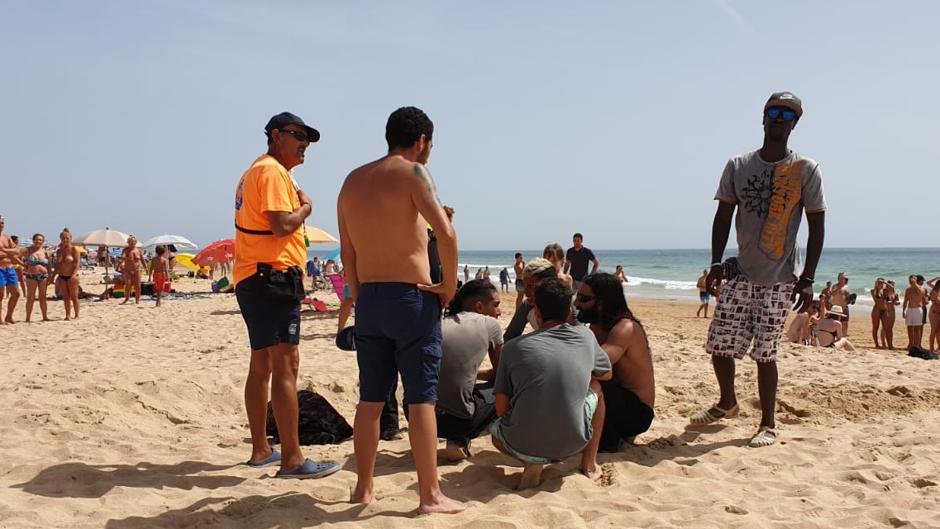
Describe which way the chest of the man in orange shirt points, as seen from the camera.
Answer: to the viewer's right

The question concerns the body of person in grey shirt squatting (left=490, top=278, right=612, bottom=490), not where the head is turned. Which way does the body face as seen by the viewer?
away from the camera

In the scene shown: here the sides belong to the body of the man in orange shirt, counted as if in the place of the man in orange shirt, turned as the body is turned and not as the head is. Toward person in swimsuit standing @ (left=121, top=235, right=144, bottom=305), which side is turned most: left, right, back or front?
left

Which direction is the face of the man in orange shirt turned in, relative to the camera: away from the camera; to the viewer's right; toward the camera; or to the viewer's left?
to the viewer's right

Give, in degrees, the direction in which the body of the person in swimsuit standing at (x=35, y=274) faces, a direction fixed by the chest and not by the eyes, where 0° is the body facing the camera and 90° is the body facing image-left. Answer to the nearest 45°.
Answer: approximately 0°

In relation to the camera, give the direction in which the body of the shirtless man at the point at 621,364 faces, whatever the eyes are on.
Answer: to the viewer's left

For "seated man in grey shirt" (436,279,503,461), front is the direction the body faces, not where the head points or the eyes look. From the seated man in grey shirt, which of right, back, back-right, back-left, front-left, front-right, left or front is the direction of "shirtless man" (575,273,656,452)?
front-right

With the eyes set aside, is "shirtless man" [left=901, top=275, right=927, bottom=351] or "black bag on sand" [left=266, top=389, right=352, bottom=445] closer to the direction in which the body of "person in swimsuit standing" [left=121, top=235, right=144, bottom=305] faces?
the black bag on sand
